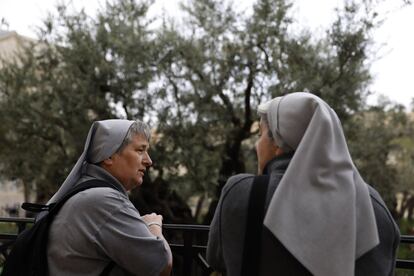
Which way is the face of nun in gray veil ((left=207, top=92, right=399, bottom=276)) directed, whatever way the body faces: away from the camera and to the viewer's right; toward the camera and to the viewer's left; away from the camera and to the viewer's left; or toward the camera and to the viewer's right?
away from the camera and to the viewer's left

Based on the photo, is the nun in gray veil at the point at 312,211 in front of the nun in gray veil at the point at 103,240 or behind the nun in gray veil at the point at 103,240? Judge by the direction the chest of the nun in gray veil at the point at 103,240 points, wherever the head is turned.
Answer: in front

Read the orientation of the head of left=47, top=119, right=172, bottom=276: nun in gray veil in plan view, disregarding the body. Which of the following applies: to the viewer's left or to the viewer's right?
to the viewer's right

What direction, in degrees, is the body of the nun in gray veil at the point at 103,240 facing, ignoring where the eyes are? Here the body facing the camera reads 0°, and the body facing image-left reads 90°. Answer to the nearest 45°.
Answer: approximately 270°
